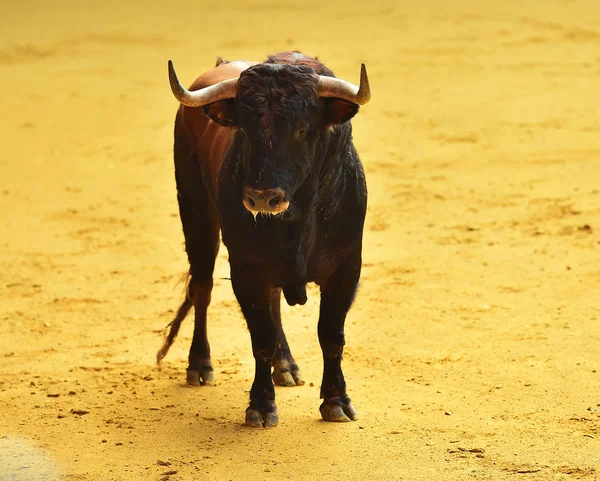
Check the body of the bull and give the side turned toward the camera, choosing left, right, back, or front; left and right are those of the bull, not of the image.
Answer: front
